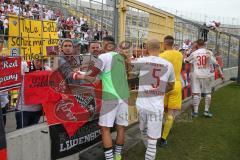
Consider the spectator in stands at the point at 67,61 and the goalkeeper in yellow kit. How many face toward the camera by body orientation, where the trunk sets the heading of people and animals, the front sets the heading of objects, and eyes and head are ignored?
1

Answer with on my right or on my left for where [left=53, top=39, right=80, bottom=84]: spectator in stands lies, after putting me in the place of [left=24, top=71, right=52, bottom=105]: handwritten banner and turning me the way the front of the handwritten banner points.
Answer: on my left

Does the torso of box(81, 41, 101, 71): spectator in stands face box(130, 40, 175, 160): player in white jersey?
yes

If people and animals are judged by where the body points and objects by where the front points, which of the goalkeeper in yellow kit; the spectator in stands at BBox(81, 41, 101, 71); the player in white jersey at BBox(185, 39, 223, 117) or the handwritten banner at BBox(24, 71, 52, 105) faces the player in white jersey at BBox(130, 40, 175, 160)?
the spectator in stands

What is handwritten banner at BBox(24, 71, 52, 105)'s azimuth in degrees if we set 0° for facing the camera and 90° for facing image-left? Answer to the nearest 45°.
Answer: approximately 0°

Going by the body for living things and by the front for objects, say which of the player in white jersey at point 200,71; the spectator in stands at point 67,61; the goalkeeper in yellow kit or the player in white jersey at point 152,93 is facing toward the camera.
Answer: the spectator in stands

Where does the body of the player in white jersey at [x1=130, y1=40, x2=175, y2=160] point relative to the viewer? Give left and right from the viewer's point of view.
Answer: facing away from the viewer

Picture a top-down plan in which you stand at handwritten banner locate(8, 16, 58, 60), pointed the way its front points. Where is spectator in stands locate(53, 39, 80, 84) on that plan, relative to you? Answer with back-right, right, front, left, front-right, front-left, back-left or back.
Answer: left

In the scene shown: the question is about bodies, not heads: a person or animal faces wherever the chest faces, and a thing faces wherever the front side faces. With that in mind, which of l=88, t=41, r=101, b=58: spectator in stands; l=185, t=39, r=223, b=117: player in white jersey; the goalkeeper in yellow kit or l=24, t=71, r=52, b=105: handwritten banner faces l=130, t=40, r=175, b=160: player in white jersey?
the spectator in stands

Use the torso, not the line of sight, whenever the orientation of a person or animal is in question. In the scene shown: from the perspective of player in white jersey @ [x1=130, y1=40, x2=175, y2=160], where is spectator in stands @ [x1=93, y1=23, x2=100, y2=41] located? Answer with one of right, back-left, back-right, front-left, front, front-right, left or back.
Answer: front-left

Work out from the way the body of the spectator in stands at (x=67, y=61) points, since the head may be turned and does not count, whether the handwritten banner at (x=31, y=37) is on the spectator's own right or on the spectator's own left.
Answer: on the spectator's own right
